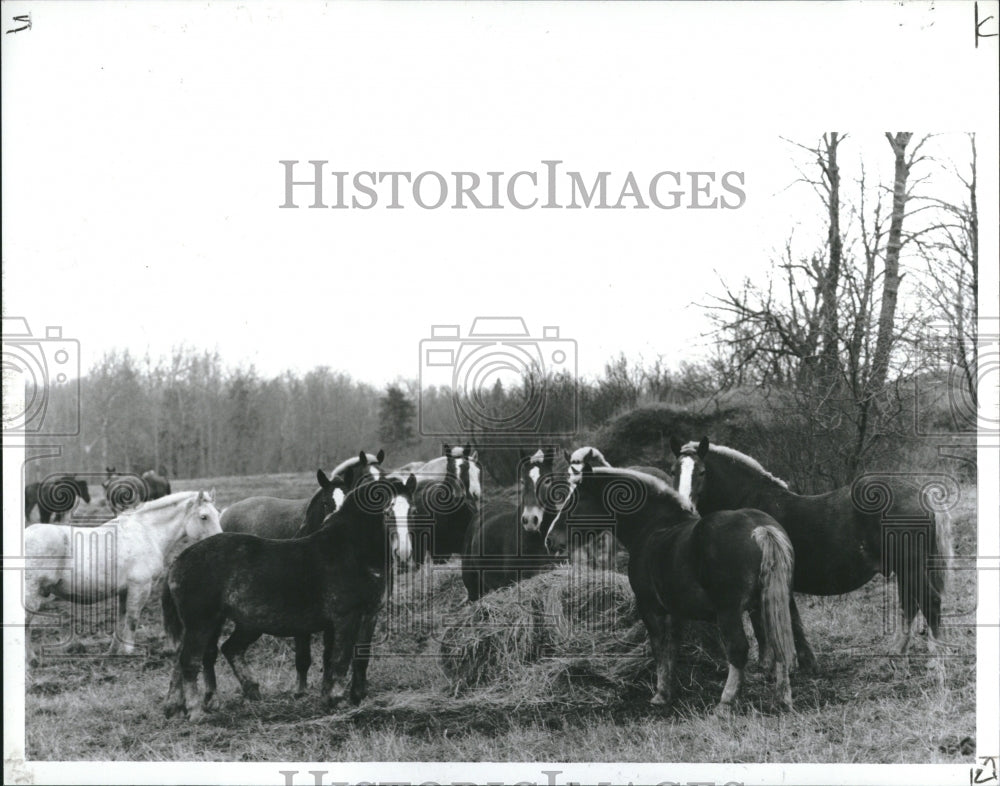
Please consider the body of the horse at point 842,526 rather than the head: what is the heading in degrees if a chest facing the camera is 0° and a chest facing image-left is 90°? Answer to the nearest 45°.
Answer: approximately 90°

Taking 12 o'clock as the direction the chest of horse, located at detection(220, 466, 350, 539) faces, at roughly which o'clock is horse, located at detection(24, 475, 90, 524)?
horse, located at detection(24, 475, 90, 524) is roughly at 6 o'clock from horse, located at detection(220, 466, 350, 539).

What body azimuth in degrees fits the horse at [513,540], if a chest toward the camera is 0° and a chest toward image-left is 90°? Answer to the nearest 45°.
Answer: approximately 315°

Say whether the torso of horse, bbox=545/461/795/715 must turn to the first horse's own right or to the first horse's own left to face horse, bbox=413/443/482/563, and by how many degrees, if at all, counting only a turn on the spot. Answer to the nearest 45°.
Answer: approximately 45° to the first horse's own left

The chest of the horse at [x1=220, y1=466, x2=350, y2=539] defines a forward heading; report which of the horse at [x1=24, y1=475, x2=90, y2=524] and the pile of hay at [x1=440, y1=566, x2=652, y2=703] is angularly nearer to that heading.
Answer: the pile of hay

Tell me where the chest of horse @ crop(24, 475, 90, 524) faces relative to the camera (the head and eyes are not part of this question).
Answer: to the viewer's right

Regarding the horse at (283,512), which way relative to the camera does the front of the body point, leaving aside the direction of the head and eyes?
to the viewer's right

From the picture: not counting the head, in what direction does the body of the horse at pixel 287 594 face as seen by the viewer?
to the viewer's right
